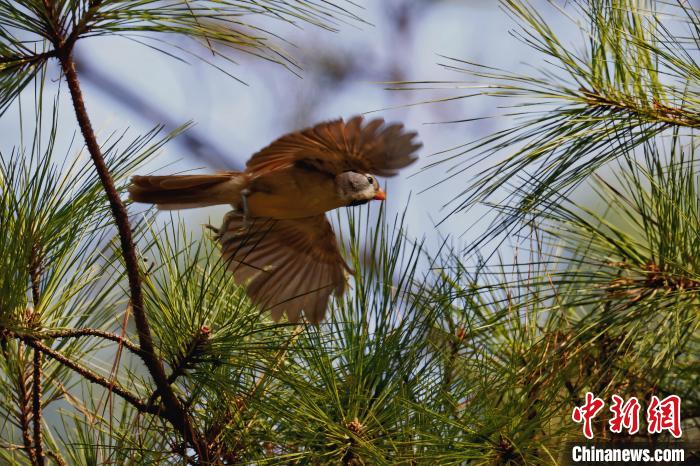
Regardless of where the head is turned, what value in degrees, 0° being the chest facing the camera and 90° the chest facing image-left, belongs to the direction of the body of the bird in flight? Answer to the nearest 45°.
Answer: approximately 270°
